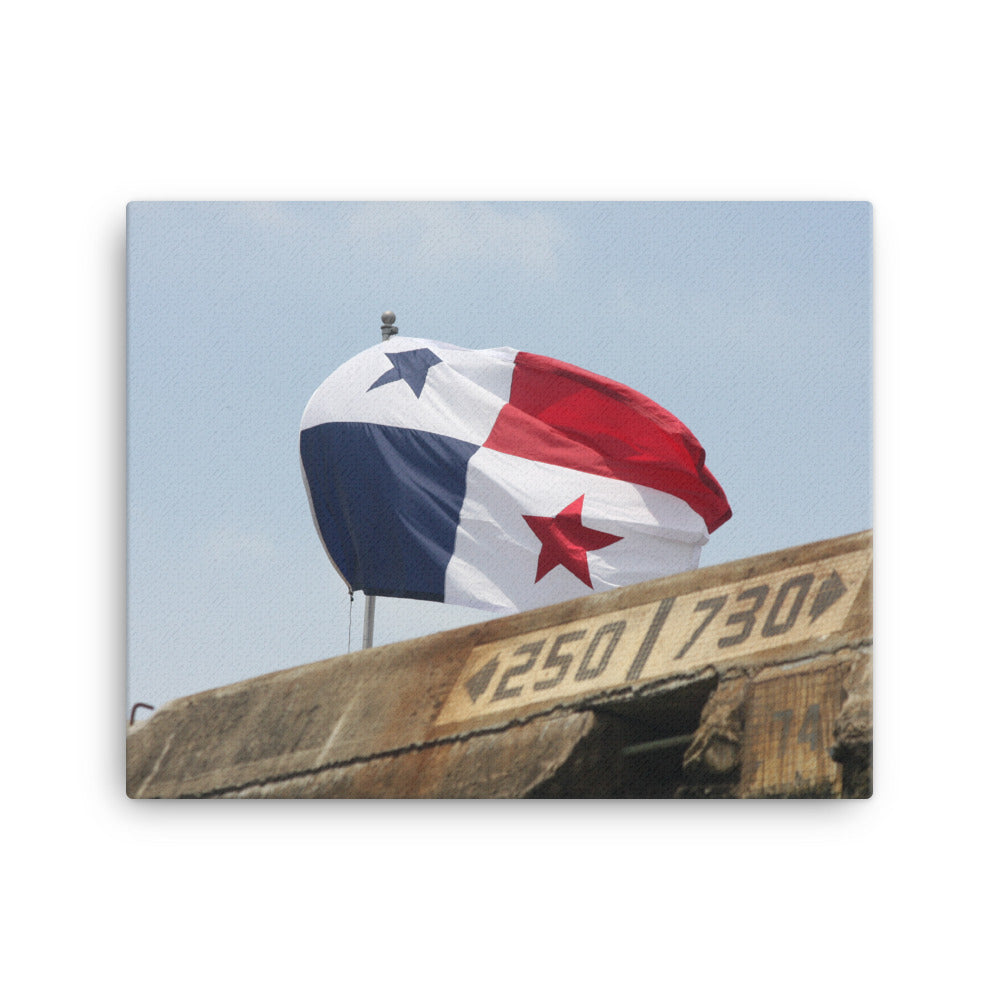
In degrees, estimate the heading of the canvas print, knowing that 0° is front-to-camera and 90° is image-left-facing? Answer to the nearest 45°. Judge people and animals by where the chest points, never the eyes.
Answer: approximately 0°
